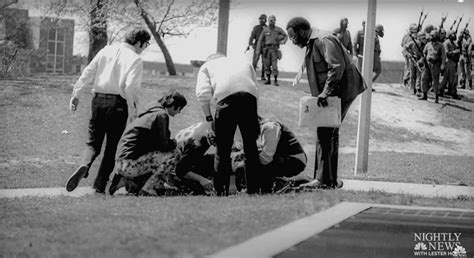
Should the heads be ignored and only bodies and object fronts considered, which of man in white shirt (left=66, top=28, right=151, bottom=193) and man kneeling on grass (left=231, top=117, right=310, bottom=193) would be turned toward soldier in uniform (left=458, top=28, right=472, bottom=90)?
the man in white shirt

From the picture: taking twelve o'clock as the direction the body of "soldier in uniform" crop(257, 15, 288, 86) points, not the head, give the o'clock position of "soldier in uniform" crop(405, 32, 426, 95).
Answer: "soldier in uniform" crop(405, 32, 426, 95) is roughly at 8 o'clock from "soldier in uniform" crop(257, 15, 288, 86).

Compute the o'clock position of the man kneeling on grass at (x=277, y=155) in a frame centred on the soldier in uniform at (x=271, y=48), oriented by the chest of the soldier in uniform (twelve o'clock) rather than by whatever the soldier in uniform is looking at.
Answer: The man kneeling on grass is roughly at 12 o'clock from the soldier in uniform.

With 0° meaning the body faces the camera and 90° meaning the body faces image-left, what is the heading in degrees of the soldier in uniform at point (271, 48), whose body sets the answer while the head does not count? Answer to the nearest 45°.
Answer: approximately 0°

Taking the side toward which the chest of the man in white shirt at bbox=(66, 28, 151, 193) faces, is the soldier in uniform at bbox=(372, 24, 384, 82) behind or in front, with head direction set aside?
in front

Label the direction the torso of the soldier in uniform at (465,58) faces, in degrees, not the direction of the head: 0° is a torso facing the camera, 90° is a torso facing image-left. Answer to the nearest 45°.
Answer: approximately 0°

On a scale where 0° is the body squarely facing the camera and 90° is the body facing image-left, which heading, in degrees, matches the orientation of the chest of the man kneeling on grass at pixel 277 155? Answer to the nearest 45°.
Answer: approximately 90°

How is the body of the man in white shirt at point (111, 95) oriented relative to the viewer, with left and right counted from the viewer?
facing away from the viewer and to the right of the viewer

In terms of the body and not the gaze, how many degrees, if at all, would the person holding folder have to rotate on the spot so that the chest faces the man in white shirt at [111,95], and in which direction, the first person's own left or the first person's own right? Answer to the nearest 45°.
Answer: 0° — they already face them

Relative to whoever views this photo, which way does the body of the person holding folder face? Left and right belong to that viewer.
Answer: facing to the left of the viewer
